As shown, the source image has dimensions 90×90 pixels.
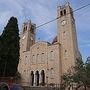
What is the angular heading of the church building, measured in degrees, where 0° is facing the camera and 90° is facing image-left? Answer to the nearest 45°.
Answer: approximately 45°

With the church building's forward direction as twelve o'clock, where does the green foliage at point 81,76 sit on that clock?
The green foliage is roughly at 10 o'clock from the church building.

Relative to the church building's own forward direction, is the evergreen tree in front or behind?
in front
